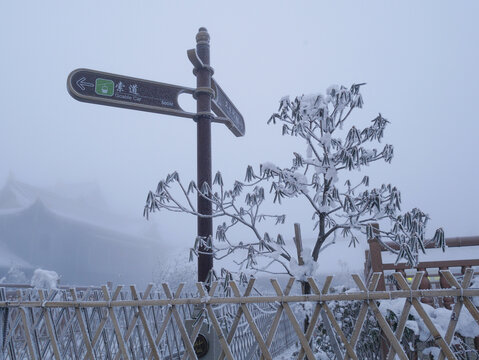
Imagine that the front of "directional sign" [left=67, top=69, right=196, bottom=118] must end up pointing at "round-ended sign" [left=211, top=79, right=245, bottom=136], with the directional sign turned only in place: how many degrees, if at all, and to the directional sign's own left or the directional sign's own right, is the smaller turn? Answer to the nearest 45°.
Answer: approximately 135° to the directional sign's own left

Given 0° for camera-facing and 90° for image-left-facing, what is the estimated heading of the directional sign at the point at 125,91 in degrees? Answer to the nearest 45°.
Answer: approximately 0°
